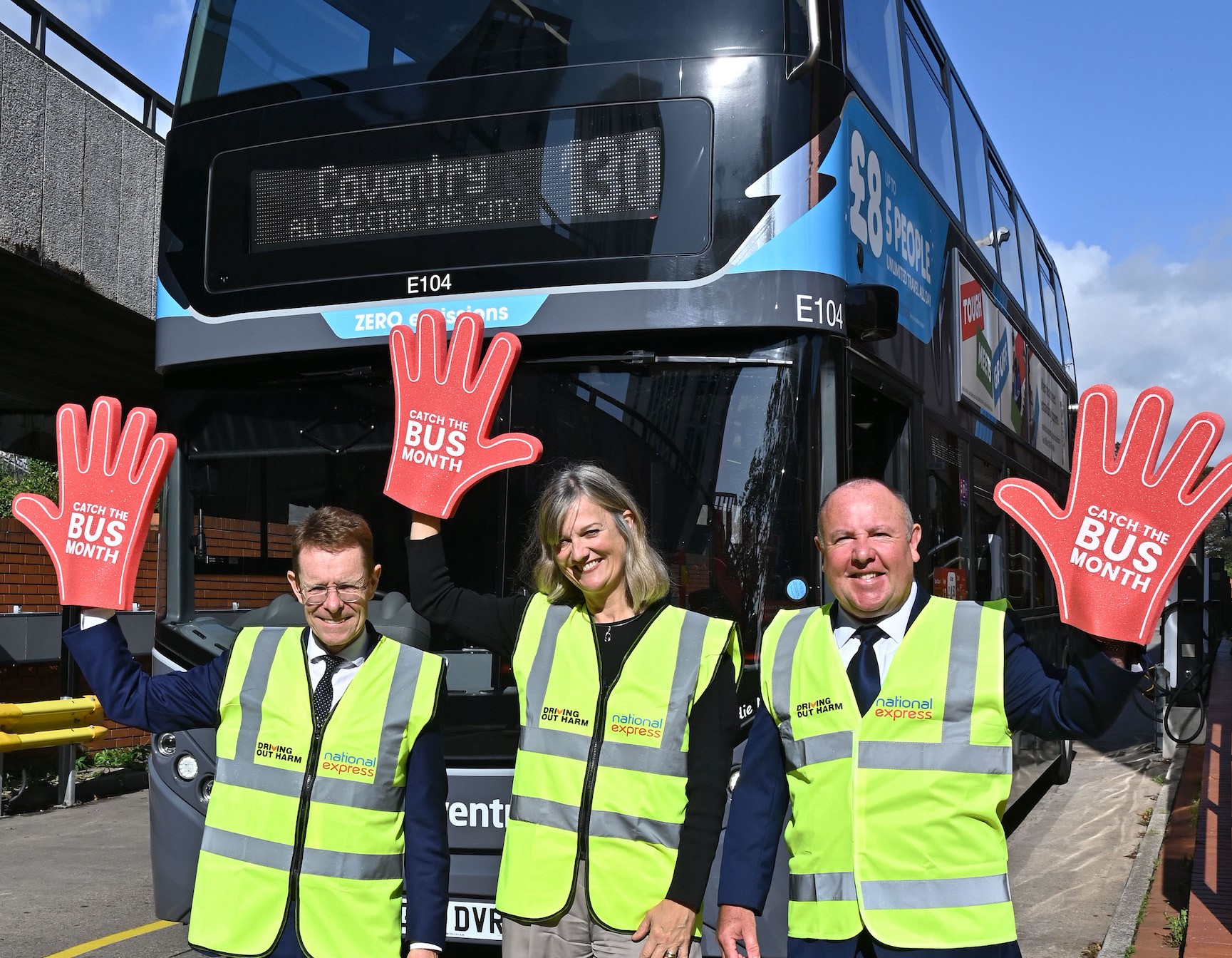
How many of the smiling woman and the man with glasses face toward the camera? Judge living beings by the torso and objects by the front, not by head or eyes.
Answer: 2

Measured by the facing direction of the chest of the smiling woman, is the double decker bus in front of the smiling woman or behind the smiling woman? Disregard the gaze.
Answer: behind

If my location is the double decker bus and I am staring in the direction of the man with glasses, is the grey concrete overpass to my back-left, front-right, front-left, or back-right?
back-right

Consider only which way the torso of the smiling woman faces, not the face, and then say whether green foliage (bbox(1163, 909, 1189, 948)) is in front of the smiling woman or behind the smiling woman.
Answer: behind

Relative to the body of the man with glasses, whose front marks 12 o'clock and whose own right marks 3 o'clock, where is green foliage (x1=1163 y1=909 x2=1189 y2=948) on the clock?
The green foliage is roughly at 8 o'clock from the man with glasses.

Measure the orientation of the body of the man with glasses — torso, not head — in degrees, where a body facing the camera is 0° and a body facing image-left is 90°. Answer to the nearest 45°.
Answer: approximately 0°

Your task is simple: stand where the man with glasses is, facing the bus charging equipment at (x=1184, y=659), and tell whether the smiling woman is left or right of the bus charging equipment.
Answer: right

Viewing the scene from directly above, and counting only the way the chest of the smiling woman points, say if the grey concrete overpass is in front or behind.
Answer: behind

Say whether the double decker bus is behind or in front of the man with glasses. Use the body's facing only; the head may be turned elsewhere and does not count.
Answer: behind

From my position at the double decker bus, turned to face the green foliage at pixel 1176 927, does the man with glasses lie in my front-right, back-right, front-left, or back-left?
front-right
